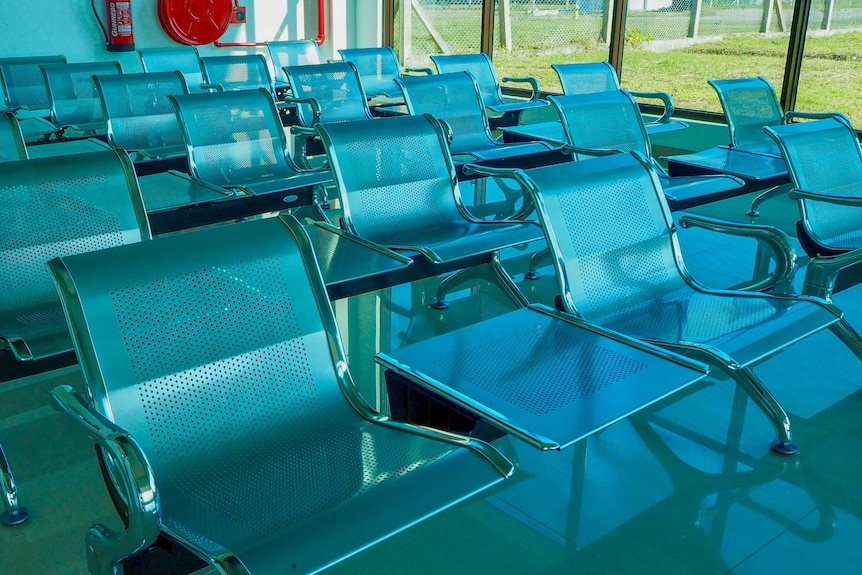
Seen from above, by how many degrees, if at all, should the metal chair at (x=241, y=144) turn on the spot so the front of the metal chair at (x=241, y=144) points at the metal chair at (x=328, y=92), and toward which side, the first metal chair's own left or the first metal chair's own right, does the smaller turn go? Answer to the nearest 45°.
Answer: approximately 135° to the first metal chair's own left

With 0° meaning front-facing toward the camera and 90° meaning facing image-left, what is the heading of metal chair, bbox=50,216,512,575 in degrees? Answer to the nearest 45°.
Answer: approximately 315°
